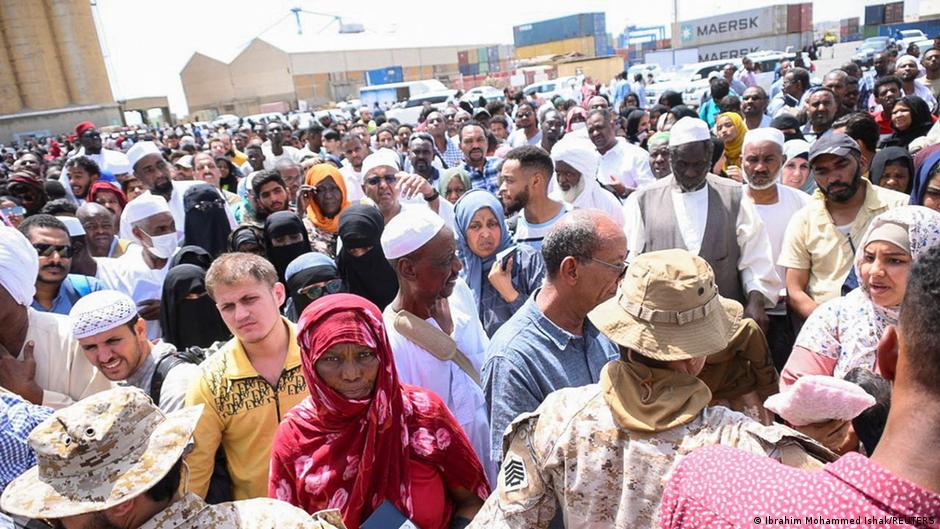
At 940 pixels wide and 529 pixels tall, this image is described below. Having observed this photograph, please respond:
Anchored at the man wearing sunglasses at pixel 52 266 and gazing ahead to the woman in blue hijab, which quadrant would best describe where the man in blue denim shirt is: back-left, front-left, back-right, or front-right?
front-right

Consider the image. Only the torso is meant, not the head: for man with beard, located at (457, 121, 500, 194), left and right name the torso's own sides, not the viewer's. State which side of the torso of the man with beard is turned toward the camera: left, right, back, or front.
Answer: front

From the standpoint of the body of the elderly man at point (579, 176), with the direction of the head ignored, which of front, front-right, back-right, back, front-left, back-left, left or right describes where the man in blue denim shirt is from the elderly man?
front-left

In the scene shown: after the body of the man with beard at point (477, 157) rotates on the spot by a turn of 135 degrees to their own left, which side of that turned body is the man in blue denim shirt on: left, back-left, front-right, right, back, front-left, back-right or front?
back-right

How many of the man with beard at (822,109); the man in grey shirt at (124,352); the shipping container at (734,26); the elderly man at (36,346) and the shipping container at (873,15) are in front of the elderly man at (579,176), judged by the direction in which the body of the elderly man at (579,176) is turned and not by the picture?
2
